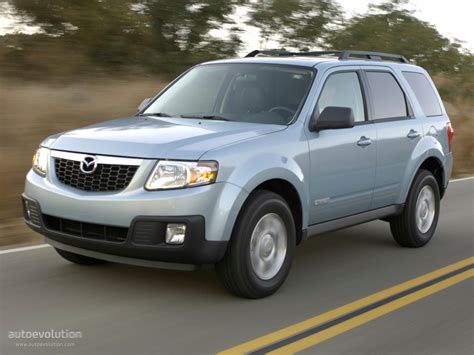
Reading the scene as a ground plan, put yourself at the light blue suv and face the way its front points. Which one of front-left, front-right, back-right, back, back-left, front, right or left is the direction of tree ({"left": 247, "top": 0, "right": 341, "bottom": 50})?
back-right

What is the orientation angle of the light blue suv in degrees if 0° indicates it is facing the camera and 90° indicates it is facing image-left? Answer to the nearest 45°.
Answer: approximately 45°
